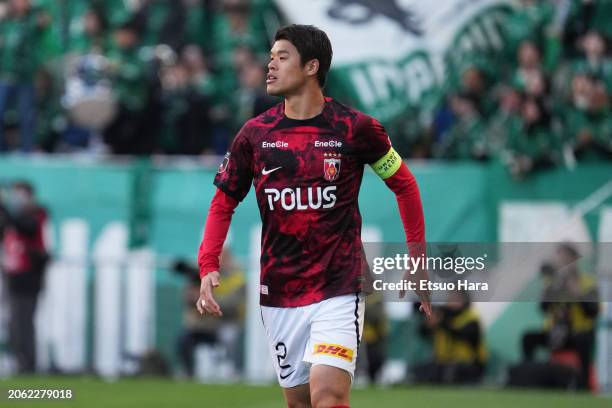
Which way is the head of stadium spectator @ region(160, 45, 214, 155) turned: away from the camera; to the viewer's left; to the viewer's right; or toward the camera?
toward the camera

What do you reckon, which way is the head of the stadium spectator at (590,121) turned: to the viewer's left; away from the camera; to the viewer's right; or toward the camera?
toward the camera

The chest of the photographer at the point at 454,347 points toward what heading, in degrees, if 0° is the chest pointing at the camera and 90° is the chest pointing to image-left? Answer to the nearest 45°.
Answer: approximately 45°

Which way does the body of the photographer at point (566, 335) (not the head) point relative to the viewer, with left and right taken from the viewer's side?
facing the viewer and to the left of the viewer

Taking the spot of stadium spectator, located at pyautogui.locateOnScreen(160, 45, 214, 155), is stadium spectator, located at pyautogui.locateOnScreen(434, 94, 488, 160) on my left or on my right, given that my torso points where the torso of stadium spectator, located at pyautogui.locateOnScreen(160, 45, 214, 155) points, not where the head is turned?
on my left

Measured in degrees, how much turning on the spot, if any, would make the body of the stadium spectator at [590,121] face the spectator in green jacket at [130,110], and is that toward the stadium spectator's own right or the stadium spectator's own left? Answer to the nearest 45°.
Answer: approximately 45° to the stadium spectator's own right

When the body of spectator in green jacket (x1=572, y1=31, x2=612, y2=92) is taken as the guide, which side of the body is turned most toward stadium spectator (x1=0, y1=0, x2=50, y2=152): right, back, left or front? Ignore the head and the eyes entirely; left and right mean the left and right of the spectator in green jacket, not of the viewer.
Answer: right

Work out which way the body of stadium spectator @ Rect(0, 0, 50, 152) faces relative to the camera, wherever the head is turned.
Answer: toward the camera

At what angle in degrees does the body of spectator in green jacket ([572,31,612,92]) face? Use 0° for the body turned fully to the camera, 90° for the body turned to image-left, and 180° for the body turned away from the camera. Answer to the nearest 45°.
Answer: approximately 0°

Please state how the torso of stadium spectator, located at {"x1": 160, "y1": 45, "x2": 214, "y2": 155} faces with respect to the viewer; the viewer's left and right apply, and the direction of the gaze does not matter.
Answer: facing the viewer

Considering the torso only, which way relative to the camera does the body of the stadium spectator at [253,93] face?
toward the camera
